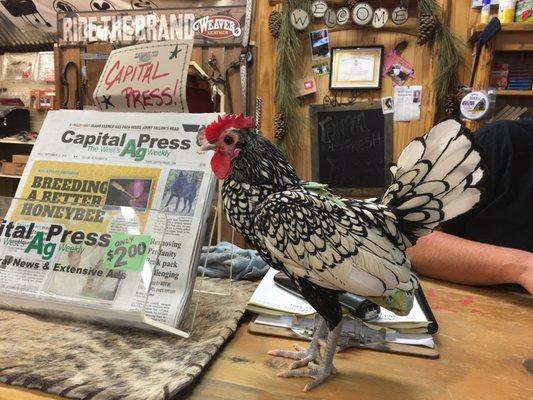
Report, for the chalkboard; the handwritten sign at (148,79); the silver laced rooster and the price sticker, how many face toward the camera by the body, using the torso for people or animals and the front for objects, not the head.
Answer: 3

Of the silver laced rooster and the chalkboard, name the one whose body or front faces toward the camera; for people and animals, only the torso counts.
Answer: the chalkboard

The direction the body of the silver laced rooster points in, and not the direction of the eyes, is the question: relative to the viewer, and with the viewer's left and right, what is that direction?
facing to the left of the viewer

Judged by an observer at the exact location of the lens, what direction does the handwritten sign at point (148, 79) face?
facing the viewer

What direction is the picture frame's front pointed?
toward the camera

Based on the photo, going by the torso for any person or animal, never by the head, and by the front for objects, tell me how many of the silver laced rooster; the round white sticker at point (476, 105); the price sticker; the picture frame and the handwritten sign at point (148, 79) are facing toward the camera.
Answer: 4

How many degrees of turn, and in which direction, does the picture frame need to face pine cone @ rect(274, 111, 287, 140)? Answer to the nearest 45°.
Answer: approximately 90° to its right

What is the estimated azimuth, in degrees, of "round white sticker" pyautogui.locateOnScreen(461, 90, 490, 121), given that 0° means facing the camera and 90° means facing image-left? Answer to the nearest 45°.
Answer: approximately 0°

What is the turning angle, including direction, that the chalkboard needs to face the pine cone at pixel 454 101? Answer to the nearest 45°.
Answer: approximately 90° to its left
